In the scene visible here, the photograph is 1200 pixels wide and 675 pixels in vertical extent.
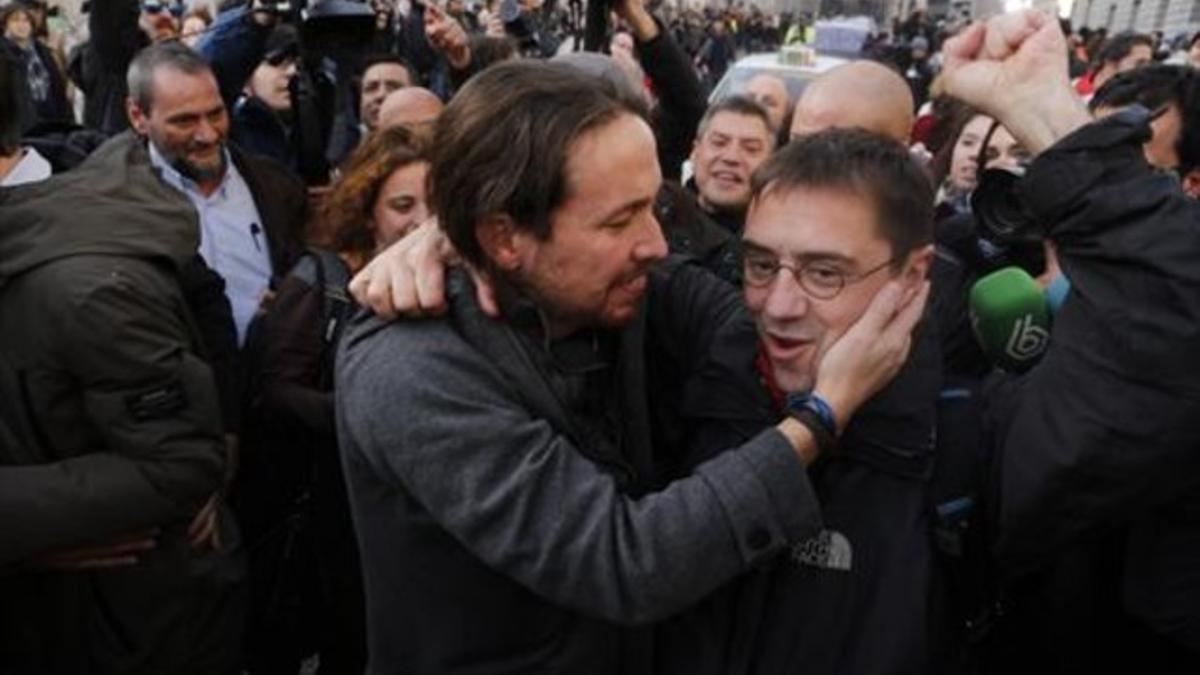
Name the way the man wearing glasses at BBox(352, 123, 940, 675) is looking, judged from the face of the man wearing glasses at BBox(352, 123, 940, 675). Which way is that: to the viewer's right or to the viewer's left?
to the viewer's left

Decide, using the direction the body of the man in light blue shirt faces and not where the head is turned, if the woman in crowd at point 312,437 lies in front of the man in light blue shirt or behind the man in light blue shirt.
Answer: in front

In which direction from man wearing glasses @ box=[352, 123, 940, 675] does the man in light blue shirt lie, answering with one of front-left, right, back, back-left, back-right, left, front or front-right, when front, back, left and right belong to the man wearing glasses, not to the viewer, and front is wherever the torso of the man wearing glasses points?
right

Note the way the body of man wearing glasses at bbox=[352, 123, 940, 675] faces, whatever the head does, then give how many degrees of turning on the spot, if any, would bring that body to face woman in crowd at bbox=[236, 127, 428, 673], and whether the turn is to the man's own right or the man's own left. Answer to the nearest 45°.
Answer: approximately 90° to the man's own right

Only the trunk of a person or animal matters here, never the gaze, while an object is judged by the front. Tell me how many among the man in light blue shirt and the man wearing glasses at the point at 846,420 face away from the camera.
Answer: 0

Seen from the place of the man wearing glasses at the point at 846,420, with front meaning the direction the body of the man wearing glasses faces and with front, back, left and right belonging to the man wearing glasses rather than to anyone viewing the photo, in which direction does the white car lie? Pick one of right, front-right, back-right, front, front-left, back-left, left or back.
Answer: back-right

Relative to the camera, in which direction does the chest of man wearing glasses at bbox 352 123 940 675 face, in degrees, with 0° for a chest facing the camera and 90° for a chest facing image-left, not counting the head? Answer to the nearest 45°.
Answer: approximately 45°

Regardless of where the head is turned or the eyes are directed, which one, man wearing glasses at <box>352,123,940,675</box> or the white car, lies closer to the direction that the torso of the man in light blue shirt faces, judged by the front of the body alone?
the man wearing glasses
